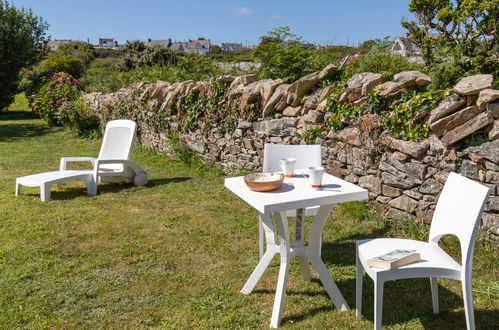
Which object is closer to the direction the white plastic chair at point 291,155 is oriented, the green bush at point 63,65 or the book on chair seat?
the book on chair seat

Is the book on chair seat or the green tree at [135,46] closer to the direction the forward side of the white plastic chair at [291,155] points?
the book on chair seat

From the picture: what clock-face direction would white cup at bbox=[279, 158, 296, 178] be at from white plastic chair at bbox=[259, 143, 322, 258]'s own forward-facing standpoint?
The white cup is roughly at 12 o'clock from the white plastic chair.

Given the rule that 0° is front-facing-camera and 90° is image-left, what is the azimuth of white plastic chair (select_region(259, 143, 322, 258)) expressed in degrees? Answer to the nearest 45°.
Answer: approximately 0°

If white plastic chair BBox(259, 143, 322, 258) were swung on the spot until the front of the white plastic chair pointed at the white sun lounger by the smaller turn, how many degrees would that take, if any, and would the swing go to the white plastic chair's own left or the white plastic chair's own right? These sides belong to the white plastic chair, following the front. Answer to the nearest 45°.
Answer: approximately 135° to the white plastic chair's own right

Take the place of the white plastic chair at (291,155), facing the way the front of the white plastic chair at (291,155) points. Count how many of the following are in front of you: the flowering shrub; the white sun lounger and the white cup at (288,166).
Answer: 1

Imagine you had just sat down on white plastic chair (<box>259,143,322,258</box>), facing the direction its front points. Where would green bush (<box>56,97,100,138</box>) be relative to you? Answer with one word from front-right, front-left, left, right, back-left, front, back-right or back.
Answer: back-right

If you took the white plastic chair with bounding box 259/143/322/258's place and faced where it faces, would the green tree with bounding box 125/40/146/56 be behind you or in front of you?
behind

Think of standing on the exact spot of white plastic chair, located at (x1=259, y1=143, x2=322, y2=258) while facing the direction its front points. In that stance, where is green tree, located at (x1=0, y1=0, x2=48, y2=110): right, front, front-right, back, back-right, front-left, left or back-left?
back-right

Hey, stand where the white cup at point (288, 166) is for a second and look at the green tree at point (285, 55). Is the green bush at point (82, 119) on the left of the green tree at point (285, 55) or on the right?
left

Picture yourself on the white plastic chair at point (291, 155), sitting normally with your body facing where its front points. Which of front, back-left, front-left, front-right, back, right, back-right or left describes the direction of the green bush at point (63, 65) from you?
back-right

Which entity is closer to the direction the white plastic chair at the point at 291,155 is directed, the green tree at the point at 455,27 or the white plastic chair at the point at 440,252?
the white plastic chair

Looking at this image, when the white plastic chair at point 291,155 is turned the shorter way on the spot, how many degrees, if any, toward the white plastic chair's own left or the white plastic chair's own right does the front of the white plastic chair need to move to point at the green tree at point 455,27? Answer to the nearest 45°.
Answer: approximately 135° to the white plastic chair's own left

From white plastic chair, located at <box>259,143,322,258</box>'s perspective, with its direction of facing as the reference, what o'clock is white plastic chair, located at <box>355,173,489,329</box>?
white plastic chair, located at <box>355,173,489,329</box> is roughly at 11 o'clock from white plastic chair, located at <box>259,143,322,258</box>.

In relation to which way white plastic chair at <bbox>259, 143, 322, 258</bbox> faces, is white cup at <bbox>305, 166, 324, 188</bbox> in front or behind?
in front

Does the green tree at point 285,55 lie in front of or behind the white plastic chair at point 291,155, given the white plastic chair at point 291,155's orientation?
behind

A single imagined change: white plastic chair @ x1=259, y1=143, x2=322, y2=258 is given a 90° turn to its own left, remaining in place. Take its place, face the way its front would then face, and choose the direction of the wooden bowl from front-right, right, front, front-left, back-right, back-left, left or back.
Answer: right

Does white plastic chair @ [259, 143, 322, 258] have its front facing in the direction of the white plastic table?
yes
